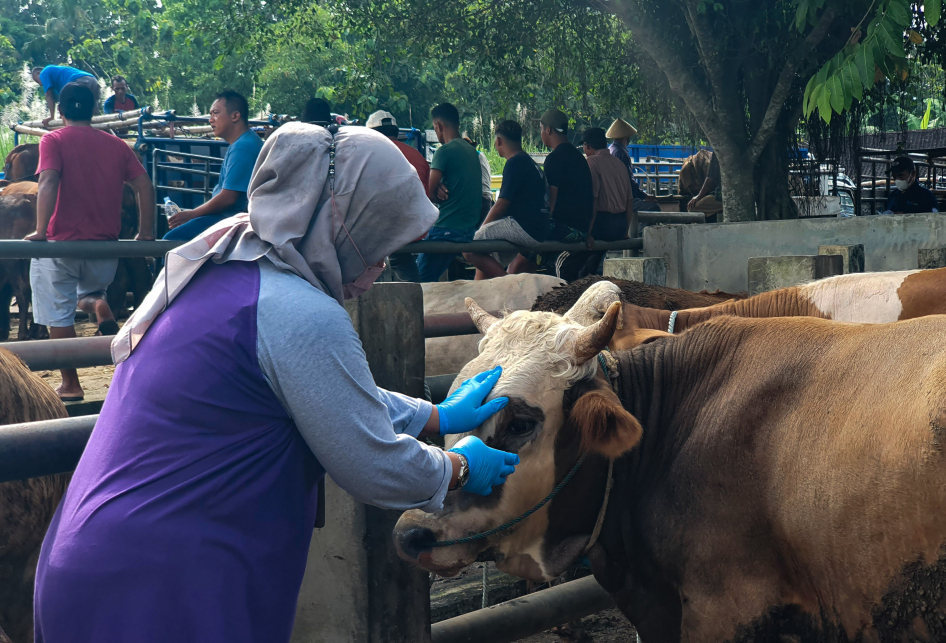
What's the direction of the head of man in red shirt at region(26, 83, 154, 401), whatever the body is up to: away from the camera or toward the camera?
away from the camera

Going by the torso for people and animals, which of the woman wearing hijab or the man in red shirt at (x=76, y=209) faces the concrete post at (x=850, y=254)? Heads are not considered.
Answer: the woman wearing hijab

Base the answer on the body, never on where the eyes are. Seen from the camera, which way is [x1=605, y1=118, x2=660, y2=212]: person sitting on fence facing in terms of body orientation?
to the viewer's right

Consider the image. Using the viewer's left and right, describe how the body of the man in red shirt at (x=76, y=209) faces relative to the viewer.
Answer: facing away from the viewer

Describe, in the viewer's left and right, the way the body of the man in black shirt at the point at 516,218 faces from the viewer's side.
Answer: facing away from the viewer and to the left of the viewer

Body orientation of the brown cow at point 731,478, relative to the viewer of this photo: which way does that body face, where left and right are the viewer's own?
facing to the left of the viewer
